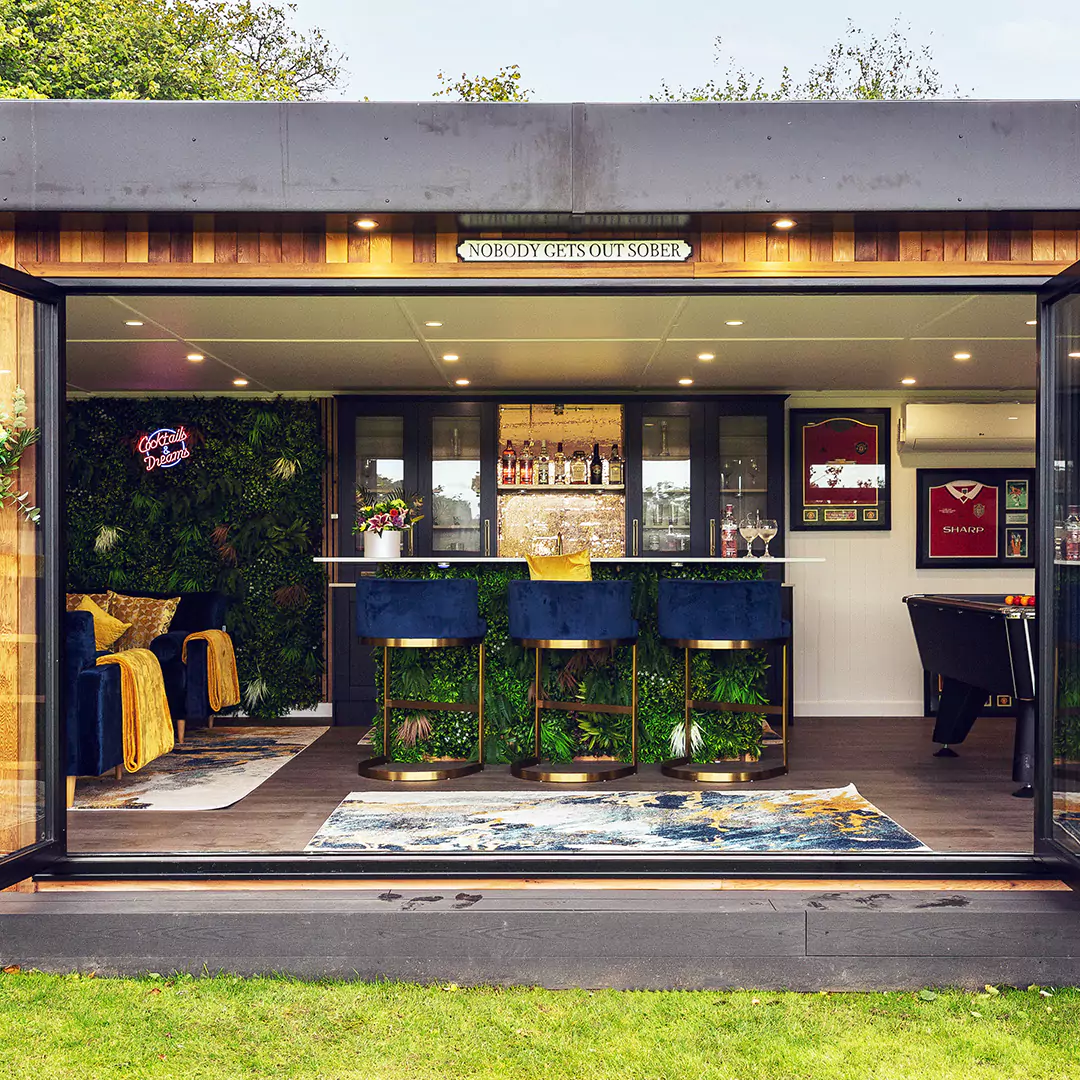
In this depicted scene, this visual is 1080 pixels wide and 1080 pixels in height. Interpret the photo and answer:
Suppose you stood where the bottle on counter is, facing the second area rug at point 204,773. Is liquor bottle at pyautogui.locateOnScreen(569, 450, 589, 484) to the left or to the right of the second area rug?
right

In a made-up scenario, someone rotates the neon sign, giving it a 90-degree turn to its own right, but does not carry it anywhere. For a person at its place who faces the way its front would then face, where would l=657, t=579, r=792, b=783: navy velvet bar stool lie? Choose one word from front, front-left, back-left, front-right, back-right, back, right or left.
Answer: back-left

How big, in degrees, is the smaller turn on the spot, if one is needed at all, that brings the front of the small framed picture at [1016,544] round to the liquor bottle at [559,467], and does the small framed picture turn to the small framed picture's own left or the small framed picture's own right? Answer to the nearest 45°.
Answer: approximately 45° to the small framed picture's own right

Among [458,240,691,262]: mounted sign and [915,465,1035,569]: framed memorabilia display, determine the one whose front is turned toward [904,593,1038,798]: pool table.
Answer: the framed memorabilia display

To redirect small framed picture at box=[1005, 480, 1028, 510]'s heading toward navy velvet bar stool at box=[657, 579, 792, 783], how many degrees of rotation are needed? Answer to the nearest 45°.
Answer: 0° — it already faces it

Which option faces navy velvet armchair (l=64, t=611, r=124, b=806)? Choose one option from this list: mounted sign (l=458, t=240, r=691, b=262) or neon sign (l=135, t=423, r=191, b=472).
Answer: the neon sign

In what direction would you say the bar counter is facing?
toward the camera

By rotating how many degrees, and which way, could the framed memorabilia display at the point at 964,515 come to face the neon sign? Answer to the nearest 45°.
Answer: approximately 45° to its right

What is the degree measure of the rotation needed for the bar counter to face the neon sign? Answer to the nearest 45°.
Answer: approximately 135° to its right

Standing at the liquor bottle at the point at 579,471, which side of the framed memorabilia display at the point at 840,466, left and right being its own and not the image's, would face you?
right

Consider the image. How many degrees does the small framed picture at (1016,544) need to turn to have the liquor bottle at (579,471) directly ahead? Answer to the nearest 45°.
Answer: approximately 45° to its right

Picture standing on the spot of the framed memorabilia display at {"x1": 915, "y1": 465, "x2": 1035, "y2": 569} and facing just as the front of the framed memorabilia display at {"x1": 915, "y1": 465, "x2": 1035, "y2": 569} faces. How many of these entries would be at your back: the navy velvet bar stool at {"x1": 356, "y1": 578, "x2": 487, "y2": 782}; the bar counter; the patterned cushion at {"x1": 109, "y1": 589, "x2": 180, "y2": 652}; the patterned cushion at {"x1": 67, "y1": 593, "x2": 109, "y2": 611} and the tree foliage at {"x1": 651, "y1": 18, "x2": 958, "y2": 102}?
1

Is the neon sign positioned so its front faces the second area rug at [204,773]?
yes

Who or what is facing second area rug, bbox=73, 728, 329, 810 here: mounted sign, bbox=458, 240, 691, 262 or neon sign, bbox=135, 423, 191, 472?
the neon sign

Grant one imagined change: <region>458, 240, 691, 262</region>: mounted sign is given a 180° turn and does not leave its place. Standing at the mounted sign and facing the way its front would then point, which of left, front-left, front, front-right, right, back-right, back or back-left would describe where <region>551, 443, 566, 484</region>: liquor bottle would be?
front

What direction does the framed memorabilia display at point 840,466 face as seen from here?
toward the camera

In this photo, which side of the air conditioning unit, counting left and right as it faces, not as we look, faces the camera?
front

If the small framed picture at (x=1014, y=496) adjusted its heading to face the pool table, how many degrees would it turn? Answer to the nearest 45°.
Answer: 0° — it already faces it
